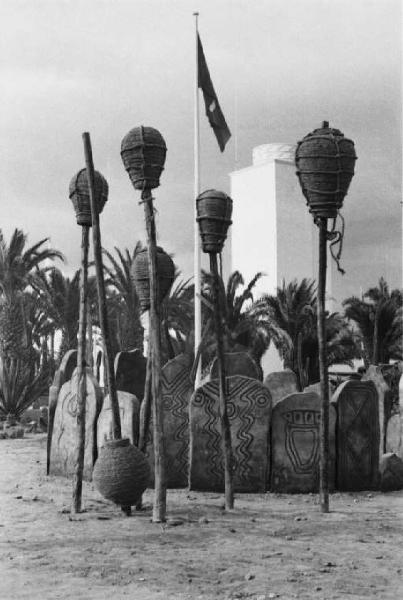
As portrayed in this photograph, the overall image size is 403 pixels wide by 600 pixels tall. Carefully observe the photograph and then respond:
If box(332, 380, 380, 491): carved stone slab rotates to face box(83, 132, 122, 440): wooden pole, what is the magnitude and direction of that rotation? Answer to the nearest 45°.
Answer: approximately 45° to its right

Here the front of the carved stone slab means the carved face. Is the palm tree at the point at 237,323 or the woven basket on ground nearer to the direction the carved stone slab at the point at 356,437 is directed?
the woven basket on ground

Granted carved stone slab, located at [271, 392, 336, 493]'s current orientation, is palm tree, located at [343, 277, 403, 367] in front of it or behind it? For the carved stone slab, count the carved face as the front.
behind

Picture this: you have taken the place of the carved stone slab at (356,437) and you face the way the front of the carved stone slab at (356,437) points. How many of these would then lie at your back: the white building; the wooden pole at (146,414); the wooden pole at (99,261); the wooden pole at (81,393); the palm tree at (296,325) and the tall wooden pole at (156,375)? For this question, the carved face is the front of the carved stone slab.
2

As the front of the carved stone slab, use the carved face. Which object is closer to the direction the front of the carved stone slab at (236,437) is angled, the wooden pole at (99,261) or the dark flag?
the wooden pole

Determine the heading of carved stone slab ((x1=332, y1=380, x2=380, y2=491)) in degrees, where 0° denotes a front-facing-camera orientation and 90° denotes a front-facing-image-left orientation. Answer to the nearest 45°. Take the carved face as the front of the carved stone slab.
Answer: approximately 0°

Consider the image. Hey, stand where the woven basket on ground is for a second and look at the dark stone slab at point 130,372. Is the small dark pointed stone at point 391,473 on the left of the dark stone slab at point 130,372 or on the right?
right

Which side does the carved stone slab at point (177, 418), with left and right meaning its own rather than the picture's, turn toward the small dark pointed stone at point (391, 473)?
left

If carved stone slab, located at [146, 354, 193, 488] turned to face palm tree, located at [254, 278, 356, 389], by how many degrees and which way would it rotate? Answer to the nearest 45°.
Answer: approximately 180°

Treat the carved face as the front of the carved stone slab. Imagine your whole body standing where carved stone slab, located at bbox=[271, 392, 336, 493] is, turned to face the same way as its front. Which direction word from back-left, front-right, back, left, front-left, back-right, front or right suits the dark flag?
back
